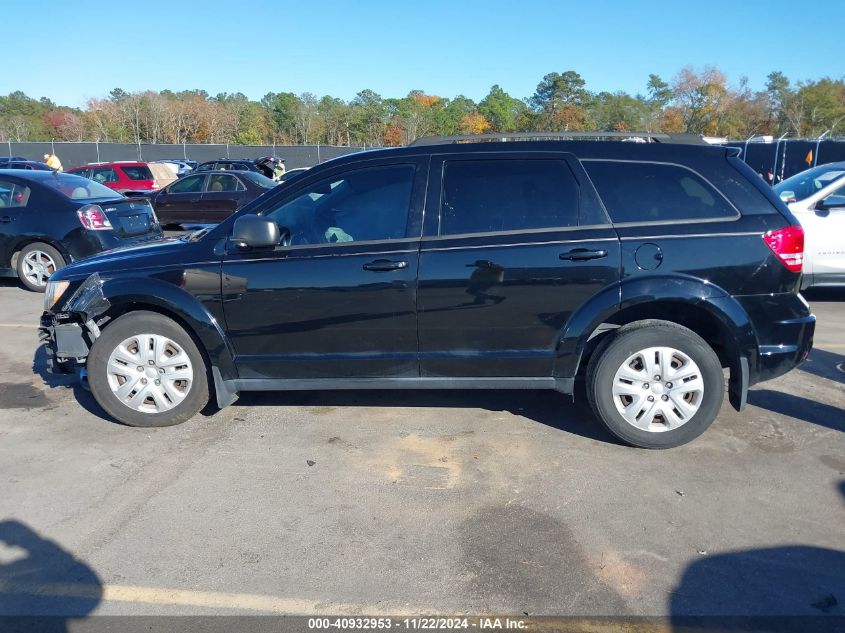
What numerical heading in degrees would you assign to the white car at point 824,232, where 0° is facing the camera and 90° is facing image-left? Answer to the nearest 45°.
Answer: approximately 45°

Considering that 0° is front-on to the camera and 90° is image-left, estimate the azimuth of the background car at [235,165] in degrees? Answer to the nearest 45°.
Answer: approximately 90°

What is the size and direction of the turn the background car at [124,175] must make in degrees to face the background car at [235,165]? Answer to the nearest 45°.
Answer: approximately 135° to its right

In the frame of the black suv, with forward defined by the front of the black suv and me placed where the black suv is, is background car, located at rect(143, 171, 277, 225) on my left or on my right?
on my right

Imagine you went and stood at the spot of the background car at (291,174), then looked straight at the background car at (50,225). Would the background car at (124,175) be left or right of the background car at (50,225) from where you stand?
right

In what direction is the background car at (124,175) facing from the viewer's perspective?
to the viewer's left

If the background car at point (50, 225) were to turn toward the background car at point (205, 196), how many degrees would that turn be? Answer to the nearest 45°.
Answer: approximately 90° to its right

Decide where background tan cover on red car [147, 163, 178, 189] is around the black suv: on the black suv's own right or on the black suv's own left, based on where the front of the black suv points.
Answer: on the black suv's own right

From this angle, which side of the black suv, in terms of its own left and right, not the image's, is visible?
left
